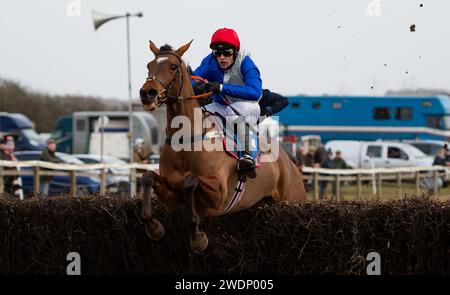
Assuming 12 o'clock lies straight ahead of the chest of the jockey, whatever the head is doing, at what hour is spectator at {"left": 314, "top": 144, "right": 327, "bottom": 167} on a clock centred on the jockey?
The spectator is roughly at 5 o'clock from the jockey.

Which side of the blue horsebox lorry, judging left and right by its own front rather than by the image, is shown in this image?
right

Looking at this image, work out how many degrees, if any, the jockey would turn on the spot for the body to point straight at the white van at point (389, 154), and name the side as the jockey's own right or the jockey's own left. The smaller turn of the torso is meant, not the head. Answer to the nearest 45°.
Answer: approximately 135° to the jockey's own right

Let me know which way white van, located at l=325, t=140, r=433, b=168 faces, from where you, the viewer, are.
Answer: facing to the right of the viewer

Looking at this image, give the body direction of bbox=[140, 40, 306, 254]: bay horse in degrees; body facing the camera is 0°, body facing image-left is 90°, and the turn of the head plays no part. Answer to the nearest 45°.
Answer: approximately 45°

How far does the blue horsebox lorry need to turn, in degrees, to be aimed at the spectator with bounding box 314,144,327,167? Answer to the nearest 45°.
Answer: approximately 90° to its right
